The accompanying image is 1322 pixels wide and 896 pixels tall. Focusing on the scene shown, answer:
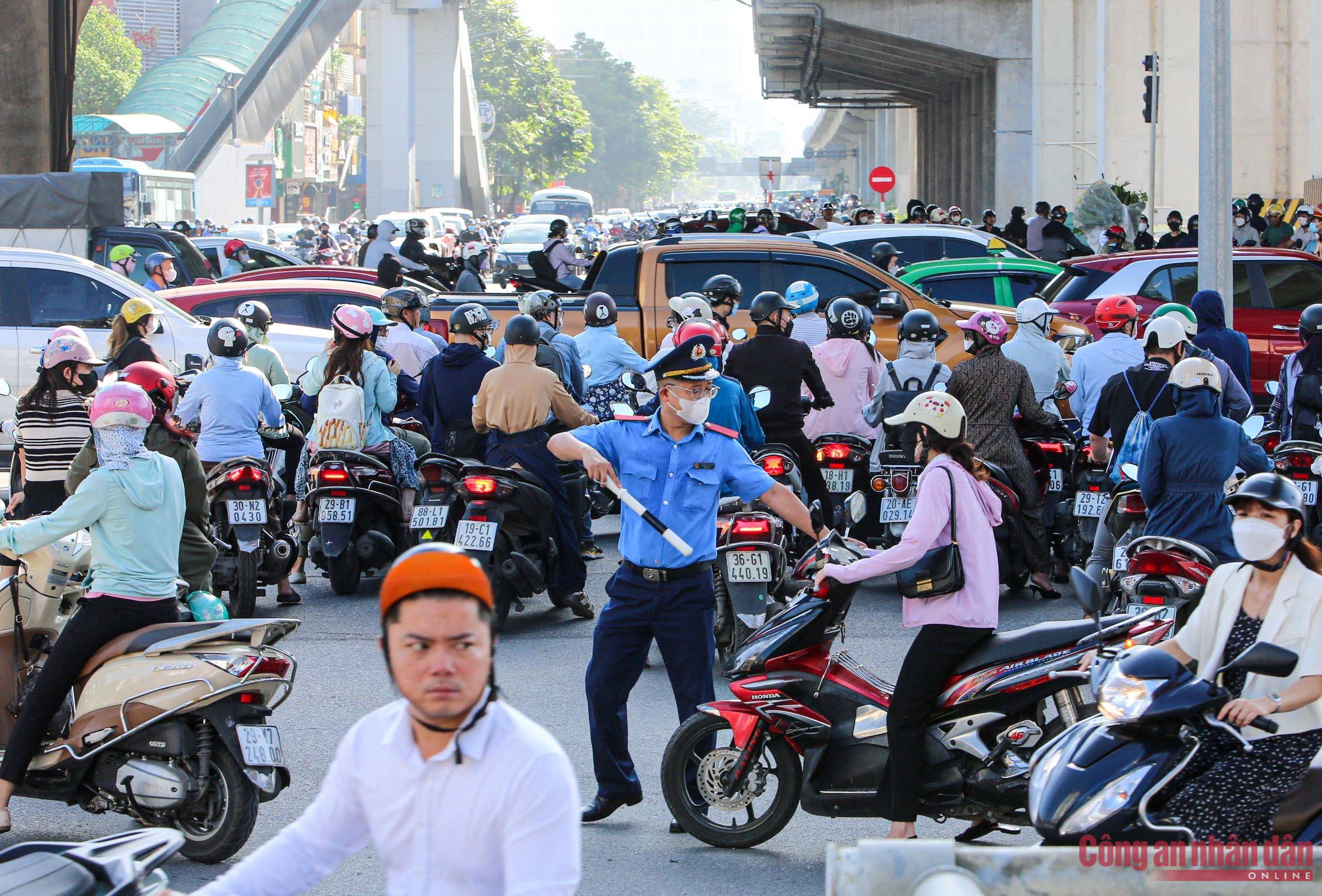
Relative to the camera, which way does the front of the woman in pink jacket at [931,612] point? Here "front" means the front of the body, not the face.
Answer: to the viewer's left

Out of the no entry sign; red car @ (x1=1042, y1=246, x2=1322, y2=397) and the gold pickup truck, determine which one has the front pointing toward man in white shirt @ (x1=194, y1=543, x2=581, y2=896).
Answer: the no entry sign

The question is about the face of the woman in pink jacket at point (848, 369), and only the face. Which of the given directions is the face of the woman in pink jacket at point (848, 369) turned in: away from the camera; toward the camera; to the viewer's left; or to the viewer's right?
away from the camera

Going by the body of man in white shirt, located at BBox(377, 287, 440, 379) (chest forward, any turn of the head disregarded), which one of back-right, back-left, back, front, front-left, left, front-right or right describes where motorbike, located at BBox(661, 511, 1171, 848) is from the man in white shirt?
back-right

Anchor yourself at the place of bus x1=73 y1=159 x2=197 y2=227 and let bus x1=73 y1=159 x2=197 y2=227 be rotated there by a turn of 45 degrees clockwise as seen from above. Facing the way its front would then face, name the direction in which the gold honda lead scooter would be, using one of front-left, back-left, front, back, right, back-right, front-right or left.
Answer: left

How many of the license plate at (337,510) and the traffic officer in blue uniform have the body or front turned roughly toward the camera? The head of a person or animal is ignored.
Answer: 2

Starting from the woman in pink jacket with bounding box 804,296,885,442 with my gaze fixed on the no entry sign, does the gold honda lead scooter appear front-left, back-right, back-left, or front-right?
back-left

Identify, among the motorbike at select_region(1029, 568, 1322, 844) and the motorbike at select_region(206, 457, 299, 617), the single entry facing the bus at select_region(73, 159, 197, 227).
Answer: the motorbike at select_region(206, 457, 299, 617)

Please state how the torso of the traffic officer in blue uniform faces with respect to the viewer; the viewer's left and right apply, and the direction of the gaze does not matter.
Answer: facing the viewer

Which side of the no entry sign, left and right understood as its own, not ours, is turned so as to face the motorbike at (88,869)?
front

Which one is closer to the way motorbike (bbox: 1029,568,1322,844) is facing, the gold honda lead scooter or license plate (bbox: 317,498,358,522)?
the gold honda lead scooter

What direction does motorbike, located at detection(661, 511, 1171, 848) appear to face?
to the viewer's left

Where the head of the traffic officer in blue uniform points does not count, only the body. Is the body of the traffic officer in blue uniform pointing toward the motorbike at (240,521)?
no

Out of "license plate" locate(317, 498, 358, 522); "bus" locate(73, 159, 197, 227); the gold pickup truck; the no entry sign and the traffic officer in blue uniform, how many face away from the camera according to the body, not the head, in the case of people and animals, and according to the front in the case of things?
0

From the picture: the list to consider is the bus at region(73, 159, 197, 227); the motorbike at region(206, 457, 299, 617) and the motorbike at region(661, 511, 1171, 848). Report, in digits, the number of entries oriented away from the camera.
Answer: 1

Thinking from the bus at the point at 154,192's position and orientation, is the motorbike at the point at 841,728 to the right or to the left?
on its left
